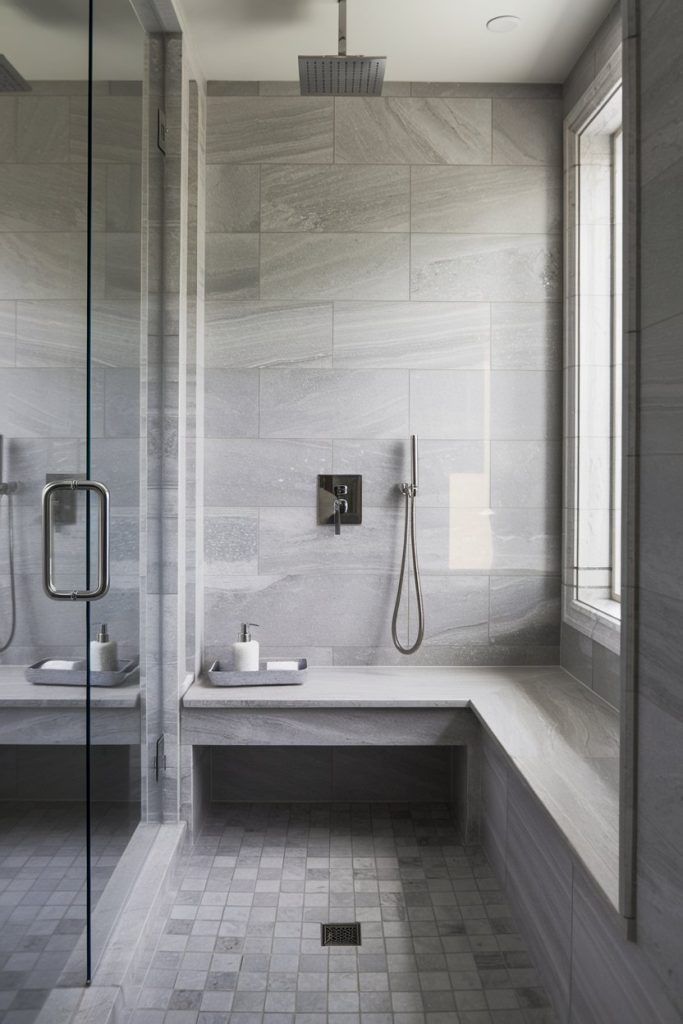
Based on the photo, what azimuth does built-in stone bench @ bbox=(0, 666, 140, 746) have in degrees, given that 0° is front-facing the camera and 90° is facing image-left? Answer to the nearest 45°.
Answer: approximately 0°

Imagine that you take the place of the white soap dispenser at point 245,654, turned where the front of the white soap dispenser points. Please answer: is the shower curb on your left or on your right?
on your right
